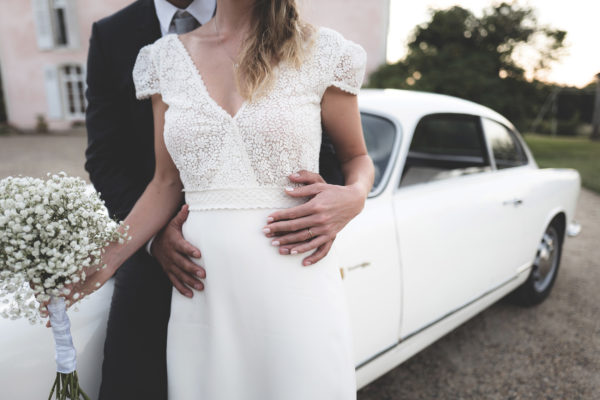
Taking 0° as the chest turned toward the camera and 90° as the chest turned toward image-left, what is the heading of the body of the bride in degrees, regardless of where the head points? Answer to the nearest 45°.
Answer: approximately 0°

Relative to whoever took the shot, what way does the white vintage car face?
facing the viewer and to the left of the viewer

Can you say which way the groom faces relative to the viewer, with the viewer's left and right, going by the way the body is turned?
facing the viewer

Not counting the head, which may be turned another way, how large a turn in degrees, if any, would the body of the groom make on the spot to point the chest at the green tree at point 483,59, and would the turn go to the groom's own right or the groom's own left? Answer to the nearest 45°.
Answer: approximately 135° to the groom's own left

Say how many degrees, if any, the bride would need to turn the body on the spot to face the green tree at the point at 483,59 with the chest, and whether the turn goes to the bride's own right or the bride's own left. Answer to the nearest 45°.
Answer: approximately 135° to the bride's own left
